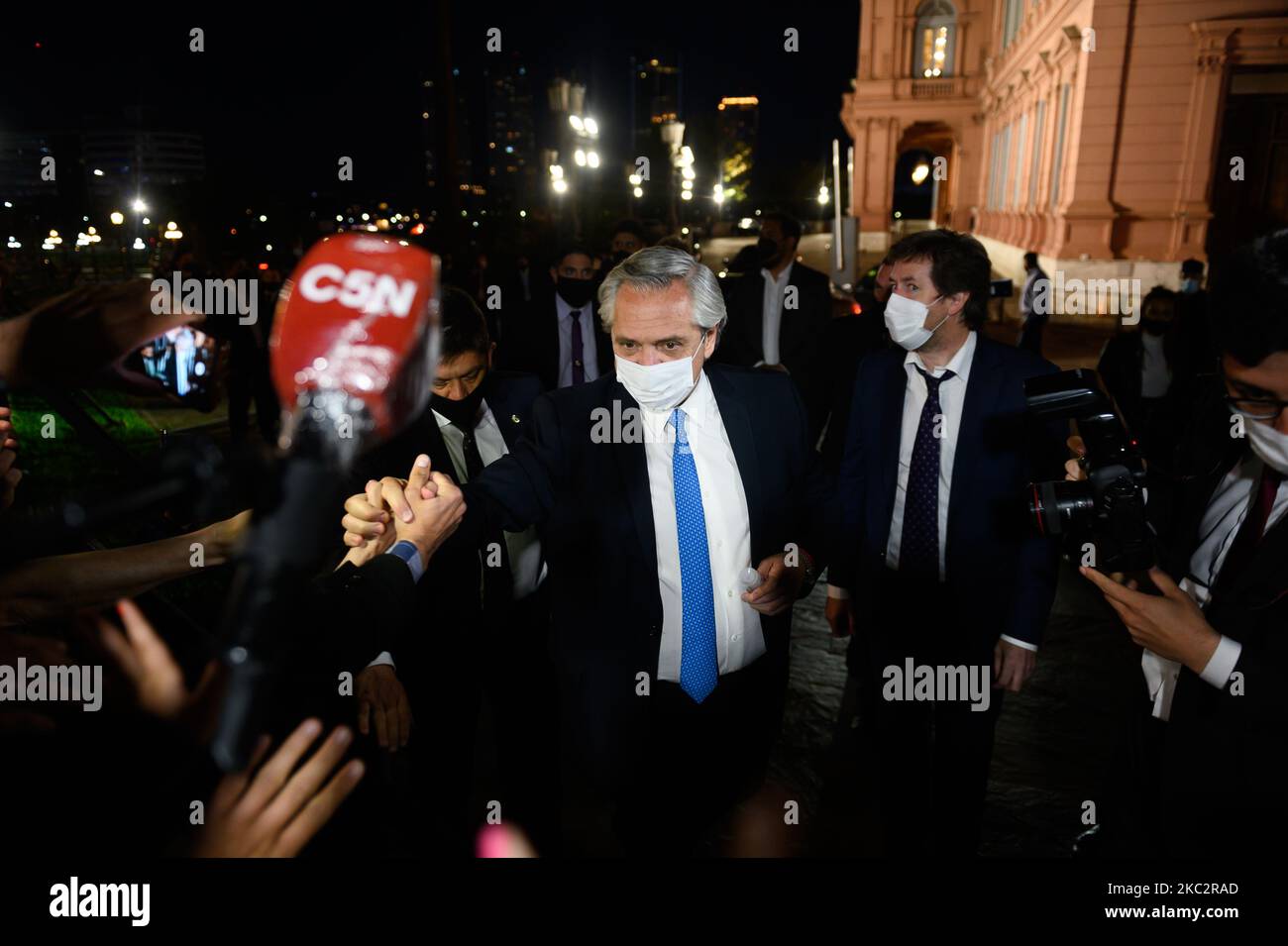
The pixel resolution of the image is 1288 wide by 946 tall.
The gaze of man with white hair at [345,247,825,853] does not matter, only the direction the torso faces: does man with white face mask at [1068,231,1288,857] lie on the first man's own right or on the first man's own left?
on the first man's own left

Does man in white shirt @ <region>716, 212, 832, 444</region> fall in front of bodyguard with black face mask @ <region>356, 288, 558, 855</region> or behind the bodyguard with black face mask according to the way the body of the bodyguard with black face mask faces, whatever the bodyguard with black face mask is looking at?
behind

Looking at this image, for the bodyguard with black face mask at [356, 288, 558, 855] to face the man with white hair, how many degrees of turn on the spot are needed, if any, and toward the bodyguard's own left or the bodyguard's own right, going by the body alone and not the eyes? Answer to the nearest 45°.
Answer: approximately 45° to the bodyguard's own left

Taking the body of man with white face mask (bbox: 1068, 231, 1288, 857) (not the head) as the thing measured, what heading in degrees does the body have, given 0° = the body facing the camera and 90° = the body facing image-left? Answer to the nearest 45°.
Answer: approximately 45°

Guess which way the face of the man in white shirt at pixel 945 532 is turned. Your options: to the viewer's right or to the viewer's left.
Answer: to the viewer's left

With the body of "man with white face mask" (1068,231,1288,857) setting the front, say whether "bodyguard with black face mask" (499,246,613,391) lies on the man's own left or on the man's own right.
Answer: on the man's own right

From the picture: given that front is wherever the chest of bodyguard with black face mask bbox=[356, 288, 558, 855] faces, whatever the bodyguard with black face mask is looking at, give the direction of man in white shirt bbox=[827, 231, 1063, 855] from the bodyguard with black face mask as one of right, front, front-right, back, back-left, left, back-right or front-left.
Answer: left
